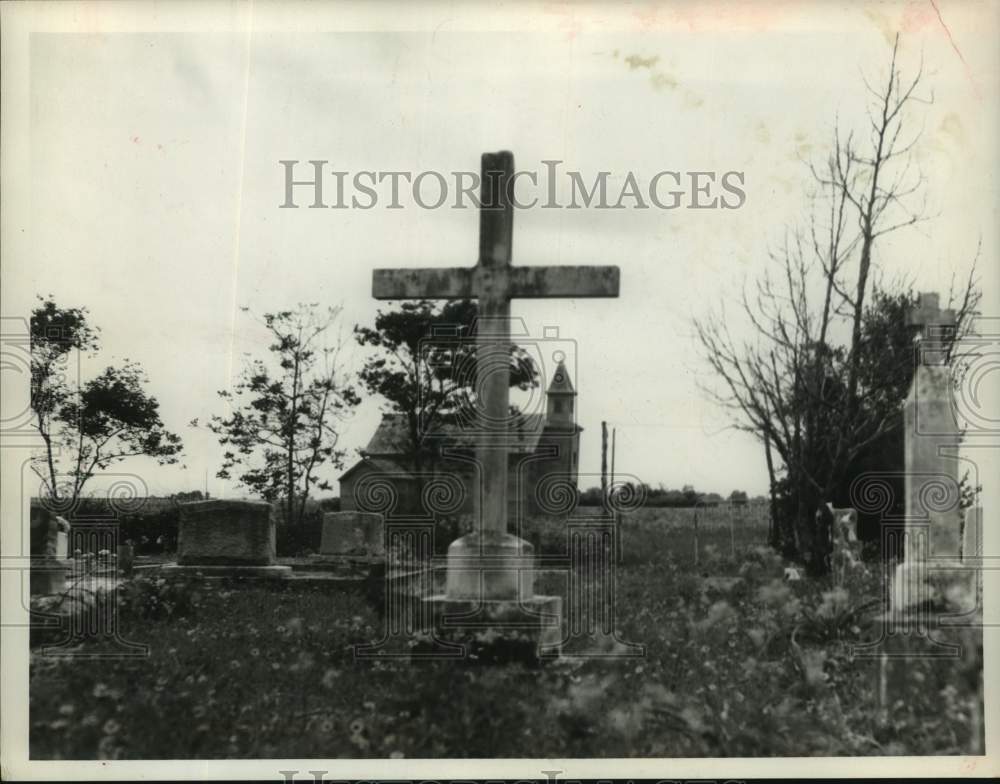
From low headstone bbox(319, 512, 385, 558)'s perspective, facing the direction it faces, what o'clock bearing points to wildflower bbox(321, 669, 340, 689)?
The wildflower is roughly at 12 o'clock from the low headstone.

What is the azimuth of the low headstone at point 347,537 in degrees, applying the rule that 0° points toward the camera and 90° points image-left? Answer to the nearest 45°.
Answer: approximately 0°

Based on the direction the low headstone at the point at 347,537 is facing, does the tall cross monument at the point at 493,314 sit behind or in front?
in front

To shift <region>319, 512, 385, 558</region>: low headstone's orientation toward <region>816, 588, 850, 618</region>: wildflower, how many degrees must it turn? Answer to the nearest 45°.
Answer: approximately 45° to its left

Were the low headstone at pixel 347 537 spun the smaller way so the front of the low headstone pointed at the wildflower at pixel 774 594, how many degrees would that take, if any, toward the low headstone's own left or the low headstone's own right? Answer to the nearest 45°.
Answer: approximately 45° to the low headstone's own left
